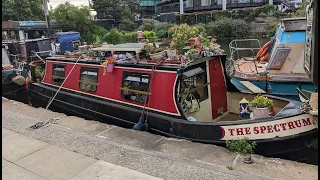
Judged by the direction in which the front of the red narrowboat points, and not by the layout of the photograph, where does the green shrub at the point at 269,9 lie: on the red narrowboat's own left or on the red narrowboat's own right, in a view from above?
on the red narrowboat's own left

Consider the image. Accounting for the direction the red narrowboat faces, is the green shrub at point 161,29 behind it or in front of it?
behind

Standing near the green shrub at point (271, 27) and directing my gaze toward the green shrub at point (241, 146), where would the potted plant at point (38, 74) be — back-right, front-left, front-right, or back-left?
front-right

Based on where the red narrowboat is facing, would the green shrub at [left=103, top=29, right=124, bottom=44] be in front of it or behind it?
behind

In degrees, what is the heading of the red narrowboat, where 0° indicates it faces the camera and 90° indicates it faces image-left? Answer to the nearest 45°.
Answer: approximately 315°
